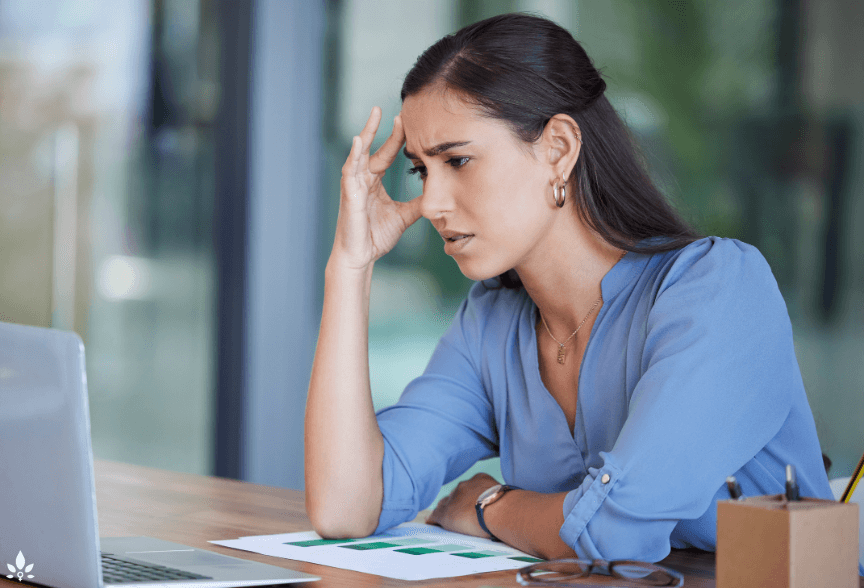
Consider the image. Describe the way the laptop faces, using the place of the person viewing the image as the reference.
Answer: facing away from the viewer and to the right of the viewer

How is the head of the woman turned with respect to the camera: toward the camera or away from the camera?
toward the camera

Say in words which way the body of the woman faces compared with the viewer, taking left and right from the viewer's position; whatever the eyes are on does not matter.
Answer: facing the viewer and to the left of the viewer

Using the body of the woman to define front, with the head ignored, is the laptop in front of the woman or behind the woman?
in front

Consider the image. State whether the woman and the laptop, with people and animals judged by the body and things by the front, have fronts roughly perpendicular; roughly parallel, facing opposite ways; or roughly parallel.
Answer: roughly parallel, facing opposite ways

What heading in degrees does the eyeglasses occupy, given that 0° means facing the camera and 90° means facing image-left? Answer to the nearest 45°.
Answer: approximately 0°
